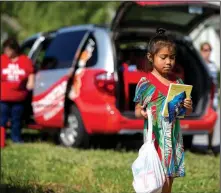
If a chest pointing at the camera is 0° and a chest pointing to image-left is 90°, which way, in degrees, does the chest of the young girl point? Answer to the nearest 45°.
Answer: approximately 315°

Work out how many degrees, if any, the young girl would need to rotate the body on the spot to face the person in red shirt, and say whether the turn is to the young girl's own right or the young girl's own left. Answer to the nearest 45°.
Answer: approximately 180°
